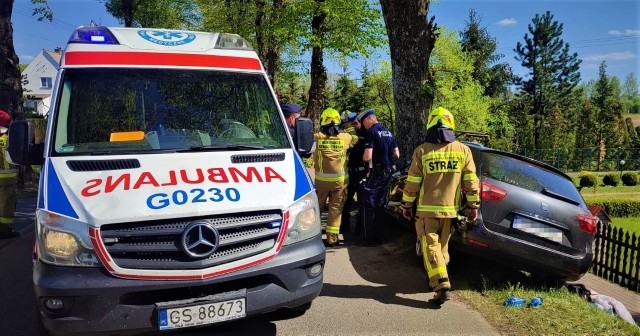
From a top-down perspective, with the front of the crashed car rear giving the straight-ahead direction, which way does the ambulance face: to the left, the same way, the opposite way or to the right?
the opposite way

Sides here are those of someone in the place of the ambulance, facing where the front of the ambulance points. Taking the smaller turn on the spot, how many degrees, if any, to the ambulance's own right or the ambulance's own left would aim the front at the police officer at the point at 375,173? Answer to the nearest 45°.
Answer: approximately 135° to the ambulance's own left

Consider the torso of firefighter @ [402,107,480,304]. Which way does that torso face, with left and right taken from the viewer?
facing away from the viewer

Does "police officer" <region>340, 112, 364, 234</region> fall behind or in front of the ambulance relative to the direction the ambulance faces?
behind

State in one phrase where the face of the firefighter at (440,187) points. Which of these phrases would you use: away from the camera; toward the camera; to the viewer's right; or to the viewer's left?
away from the camera
